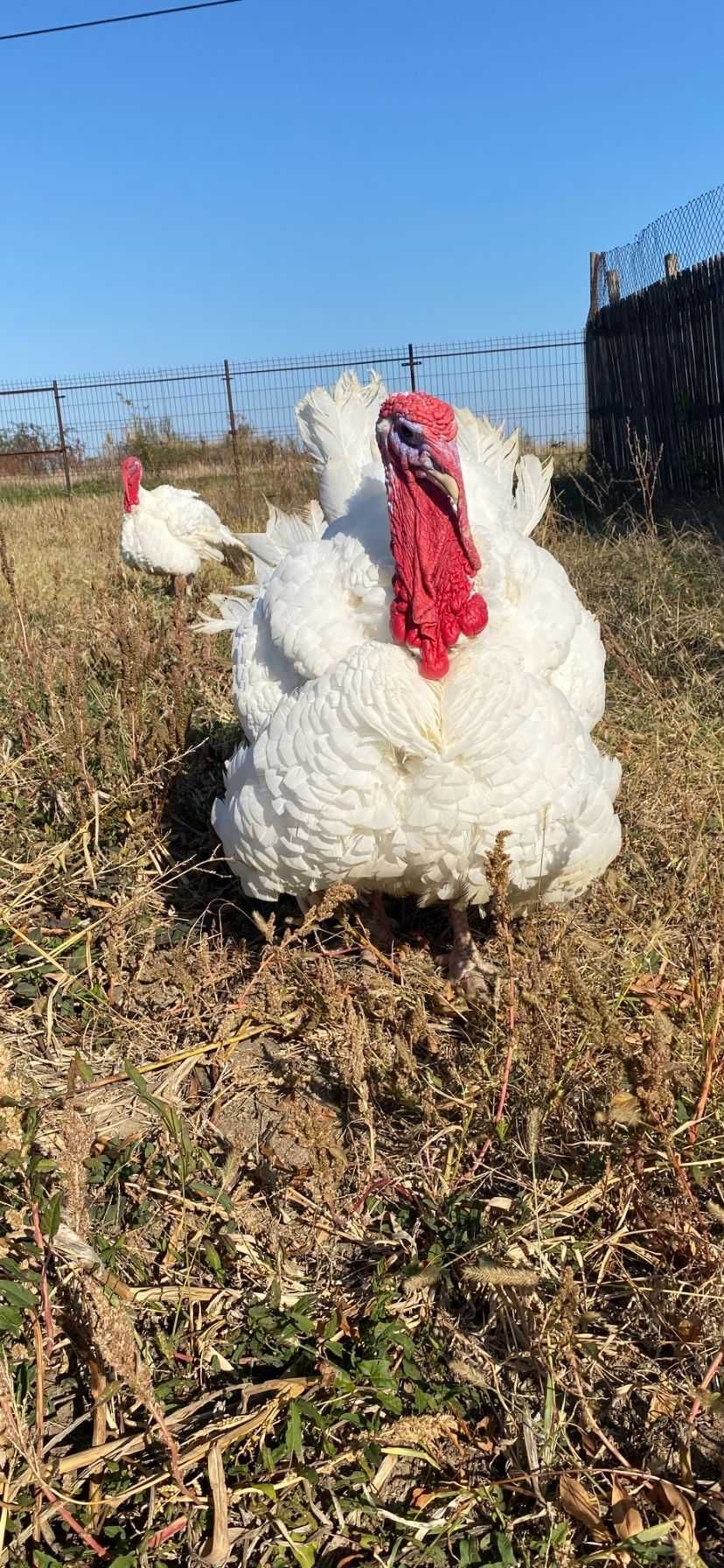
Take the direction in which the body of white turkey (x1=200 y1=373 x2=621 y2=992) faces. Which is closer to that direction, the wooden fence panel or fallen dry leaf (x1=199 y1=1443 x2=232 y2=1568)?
the fallen dry leaf

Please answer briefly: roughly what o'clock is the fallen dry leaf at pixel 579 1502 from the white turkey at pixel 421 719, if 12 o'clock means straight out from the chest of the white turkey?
The fallen dry leaf is roughly at 12 o'clock from the white turkey.

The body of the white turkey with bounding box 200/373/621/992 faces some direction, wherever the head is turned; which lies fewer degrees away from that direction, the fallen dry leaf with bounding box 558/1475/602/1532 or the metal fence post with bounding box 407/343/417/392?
the fallen dry leaf

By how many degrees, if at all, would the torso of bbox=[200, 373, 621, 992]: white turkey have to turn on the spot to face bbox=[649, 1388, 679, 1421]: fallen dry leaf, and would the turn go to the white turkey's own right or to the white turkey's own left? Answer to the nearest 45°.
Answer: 0° — it already faces it

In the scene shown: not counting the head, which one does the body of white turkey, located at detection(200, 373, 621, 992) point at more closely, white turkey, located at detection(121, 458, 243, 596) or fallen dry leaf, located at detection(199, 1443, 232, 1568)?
the fallen dry leaf

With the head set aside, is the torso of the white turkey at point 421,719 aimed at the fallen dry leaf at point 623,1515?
yes

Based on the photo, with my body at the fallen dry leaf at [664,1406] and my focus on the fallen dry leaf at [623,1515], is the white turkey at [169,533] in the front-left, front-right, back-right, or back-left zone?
back-right

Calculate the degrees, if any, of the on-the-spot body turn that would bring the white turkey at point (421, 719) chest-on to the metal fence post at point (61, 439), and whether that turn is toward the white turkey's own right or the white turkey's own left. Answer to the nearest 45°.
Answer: approximately 180°

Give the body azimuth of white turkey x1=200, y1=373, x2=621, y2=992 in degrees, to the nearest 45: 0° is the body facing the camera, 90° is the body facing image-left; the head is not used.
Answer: approximately 0°

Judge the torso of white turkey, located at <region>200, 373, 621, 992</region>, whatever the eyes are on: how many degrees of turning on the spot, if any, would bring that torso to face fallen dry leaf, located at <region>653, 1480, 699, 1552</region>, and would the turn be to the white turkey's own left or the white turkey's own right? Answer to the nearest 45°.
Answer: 0° — it already faces it

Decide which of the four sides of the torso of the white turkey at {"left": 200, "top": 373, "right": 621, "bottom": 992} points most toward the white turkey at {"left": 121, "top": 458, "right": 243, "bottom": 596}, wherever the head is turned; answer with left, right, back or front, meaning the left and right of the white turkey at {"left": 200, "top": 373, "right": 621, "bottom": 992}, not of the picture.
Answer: back

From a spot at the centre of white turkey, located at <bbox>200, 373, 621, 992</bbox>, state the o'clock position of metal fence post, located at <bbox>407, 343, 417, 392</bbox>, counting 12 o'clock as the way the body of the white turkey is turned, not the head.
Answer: The metal fence post is roughly at 6 o'clock from the white turkey.
